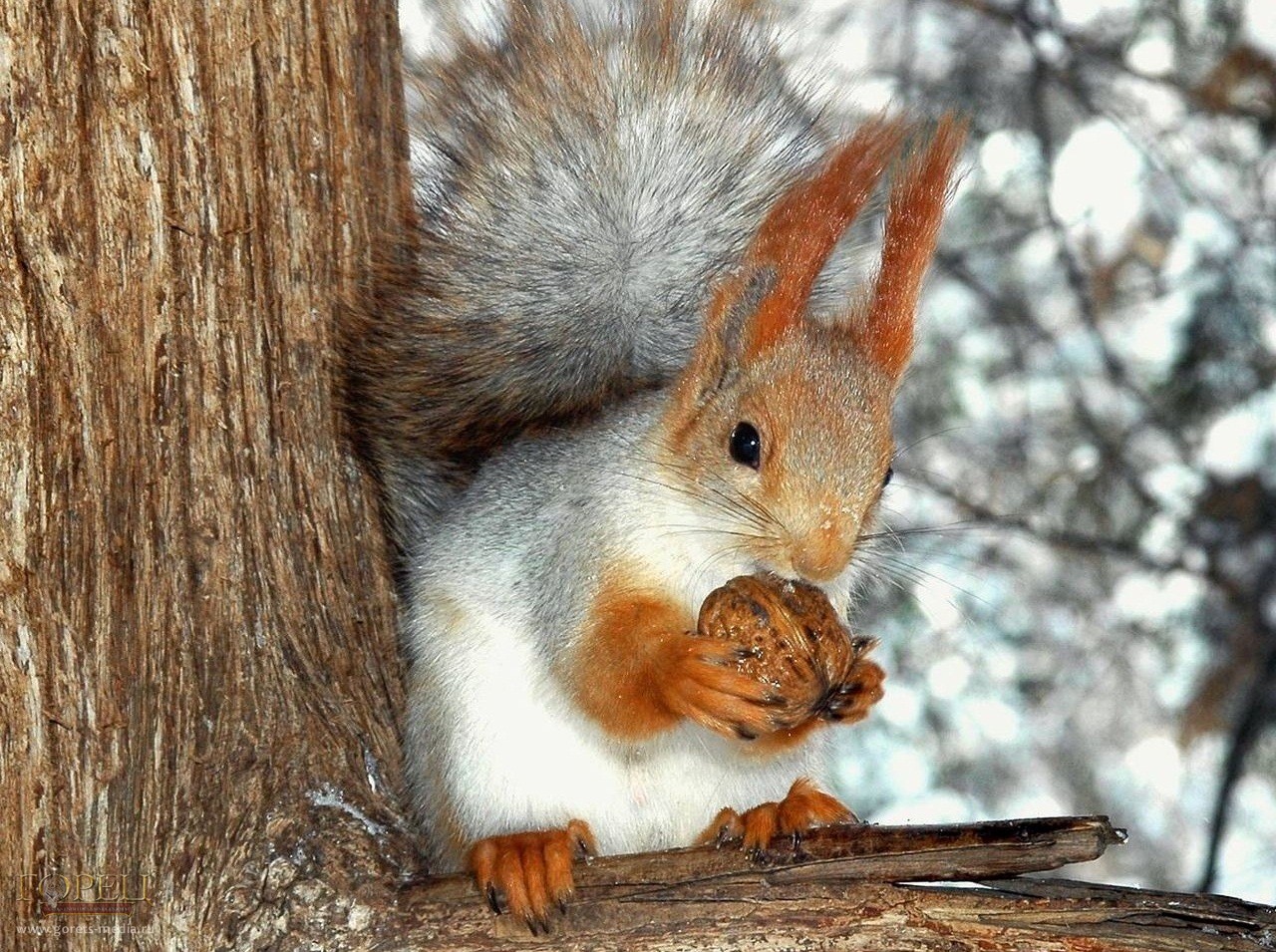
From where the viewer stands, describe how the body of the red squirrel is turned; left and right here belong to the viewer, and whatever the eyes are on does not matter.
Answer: facing the viewer and to the right of the viewer
